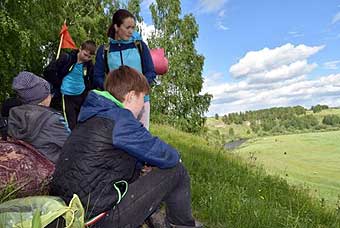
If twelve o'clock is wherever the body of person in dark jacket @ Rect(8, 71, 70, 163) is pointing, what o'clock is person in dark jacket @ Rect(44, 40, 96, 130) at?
person in dark jacket @ Rect(44, 40, 96, 130) is roughly at 11 o'clock from person in dark jacket @ Rect(8, 71, 70, 163).

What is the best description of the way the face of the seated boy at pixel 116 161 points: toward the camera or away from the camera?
away from the camera

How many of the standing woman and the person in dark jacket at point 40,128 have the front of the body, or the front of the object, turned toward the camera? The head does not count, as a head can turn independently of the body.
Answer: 1

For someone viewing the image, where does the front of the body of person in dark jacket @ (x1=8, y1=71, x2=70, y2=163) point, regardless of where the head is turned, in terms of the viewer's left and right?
facing away from the viewer and to the right of the viewer

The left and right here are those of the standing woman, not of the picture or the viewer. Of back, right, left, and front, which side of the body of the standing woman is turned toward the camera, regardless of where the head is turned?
front
